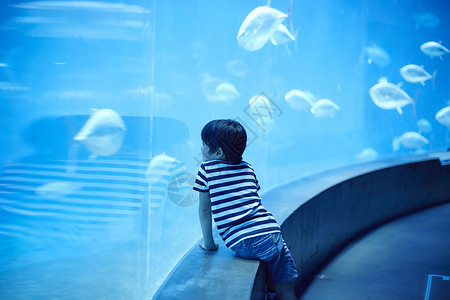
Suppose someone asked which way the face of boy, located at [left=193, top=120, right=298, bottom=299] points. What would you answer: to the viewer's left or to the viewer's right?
to the viewer's left

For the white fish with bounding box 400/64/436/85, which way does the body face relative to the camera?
to the viewer's left

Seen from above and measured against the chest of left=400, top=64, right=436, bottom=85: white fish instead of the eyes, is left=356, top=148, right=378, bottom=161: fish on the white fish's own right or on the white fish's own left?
on the white fish's own right

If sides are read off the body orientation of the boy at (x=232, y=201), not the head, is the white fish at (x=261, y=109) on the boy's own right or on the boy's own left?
on the boy's own right

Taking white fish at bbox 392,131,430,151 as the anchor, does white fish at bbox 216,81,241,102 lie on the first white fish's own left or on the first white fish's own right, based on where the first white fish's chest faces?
on the first white fish's own right
